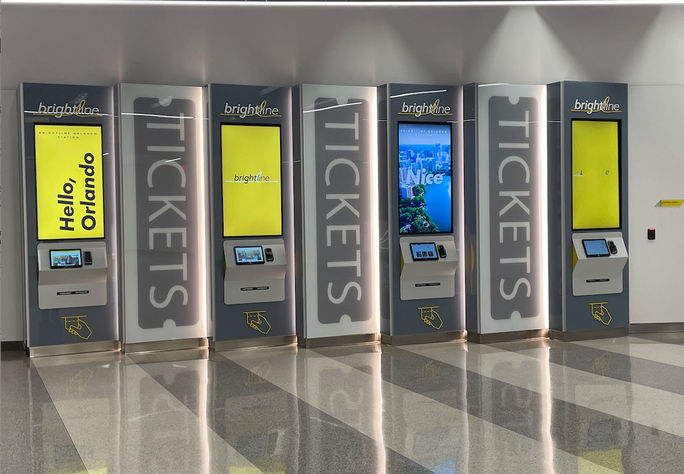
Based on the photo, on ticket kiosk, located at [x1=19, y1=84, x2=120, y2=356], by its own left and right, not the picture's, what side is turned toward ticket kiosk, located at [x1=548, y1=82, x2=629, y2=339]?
left

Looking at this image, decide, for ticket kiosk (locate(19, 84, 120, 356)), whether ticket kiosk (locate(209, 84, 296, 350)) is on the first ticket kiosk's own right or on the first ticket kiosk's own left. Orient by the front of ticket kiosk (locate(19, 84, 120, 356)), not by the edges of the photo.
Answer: on the first ticket kiosk's own left

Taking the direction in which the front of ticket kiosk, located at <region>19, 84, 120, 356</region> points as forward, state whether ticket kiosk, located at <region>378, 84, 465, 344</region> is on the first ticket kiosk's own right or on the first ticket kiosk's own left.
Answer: on the first ticket kiosk's own left

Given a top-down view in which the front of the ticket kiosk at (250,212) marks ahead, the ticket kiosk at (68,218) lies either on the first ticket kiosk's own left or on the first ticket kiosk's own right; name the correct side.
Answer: on the first ticket kiosk's own right

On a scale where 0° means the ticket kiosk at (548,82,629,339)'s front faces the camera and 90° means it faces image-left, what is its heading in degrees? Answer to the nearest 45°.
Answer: approximately 315°

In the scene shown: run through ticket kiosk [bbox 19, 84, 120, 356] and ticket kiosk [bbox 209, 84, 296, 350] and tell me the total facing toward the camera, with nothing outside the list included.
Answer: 2

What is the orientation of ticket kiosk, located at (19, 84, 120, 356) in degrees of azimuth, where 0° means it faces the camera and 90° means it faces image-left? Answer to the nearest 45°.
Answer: approximately 0°

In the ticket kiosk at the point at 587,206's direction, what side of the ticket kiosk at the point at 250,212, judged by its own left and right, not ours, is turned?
left
